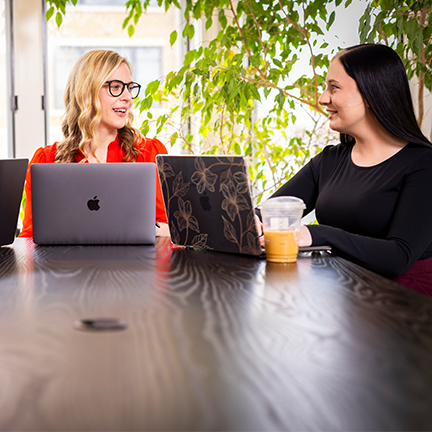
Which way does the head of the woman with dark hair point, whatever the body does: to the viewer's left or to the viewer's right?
to the viewer's left

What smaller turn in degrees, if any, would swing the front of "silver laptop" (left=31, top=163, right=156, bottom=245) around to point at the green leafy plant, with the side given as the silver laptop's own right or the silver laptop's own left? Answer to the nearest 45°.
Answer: approximately 45° to the silver laptop's own right

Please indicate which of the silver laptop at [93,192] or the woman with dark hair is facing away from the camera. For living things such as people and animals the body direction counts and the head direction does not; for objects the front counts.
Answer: the silver laptop

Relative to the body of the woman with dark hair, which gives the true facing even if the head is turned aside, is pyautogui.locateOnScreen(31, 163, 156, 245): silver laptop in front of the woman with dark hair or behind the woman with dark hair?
in front

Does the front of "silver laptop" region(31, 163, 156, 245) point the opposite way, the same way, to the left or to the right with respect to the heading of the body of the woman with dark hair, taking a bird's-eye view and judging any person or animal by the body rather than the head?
to the right

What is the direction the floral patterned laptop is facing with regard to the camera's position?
facing away from the viewer and to the right of the viewer

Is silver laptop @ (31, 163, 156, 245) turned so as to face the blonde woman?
yes

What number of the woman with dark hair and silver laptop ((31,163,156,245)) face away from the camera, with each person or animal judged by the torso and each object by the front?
1

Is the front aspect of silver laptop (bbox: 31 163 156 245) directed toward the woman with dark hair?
no

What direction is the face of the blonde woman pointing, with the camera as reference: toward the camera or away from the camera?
toward the camera

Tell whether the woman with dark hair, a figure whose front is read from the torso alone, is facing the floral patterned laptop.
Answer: yes

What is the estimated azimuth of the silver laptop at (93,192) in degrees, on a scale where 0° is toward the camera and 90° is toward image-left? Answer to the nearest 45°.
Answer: approximately 180°
